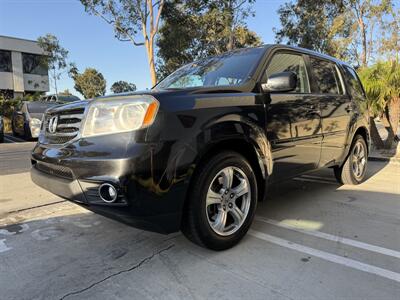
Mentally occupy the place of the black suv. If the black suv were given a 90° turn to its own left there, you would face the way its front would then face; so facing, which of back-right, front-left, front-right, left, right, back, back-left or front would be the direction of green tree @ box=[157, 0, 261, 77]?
back-left

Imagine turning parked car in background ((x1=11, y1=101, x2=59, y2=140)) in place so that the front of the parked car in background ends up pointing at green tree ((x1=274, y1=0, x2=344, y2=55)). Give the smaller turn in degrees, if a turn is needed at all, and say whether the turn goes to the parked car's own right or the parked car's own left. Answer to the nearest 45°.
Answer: approximately 135° to the parked car's own left

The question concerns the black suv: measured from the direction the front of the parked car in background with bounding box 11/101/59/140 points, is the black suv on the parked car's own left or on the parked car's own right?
on the parked car's own left

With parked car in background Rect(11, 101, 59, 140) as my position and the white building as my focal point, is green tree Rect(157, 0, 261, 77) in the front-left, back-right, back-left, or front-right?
front-right

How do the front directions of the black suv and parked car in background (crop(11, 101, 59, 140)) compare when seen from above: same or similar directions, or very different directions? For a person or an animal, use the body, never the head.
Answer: same or similar directions

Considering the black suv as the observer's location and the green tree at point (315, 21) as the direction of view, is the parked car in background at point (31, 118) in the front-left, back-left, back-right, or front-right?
front-left

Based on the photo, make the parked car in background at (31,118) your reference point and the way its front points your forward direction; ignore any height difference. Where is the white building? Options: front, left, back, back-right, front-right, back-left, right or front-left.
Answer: back-right

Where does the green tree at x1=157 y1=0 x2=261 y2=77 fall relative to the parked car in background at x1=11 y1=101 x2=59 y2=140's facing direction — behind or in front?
behind

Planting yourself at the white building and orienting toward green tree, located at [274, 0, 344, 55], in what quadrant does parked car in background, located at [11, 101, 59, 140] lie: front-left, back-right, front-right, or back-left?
front-right

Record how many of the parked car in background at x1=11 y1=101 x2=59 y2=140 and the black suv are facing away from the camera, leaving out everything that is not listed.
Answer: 0

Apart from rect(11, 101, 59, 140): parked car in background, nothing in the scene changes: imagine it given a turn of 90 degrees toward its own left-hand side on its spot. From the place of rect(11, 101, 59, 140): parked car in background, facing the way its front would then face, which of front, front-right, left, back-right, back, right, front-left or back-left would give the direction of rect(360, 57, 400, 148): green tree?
front

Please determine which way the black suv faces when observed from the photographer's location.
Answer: facing the viewer and to the left of the viewer

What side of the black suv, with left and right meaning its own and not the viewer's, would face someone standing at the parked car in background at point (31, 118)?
right
